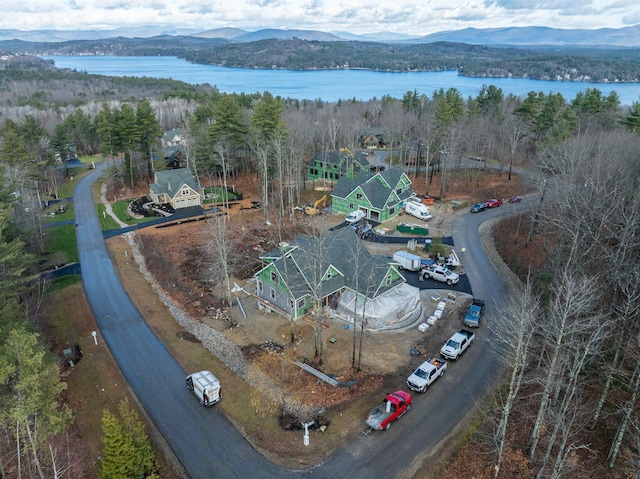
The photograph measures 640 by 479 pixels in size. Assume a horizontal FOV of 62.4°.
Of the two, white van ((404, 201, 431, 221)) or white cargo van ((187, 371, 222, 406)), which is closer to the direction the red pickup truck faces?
the white van ((404, 201, 431, 221))

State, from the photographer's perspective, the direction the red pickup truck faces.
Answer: facing away from the viewer and to the right of the viewer
